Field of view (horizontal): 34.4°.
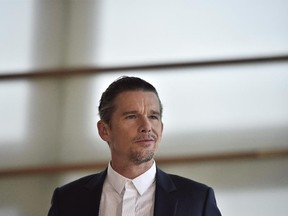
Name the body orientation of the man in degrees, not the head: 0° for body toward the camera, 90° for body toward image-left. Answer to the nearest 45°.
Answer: approximately 0°

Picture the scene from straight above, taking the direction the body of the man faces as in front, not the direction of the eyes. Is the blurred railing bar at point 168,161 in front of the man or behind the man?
behind

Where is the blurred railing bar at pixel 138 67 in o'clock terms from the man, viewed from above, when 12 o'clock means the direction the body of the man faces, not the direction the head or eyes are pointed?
The blurred railing bar is roughly at 6 o'clock from the man.
